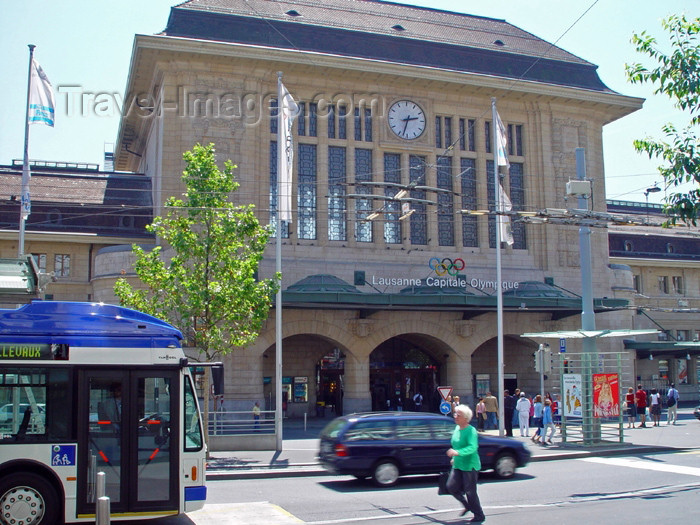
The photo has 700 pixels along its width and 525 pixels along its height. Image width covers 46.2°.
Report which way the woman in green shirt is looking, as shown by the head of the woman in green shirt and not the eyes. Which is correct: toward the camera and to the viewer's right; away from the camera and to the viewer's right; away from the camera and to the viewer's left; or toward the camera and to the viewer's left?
toward the camera and to the viewer's left

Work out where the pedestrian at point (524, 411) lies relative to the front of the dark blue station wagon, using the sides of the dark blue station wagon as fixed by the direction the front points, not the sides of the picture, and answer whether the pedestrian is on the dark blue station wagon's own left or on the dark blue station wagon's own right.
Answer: on the dark blue station wagon's own left

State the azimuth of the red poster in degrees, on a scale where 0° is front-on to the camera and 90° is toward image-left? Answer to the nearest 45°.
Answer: approximately 0°

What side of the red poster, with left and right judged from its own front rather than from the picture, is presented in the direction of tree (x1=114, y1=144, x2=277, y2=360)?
right

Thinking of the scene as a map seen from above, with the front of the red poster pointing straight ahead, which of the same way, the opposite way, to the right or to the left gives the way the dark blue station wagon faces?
to the left

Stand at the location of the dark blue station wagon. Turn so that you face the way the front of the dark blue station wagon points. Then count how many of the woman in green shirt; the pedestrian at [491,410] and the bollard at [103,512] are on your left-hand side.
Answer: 1

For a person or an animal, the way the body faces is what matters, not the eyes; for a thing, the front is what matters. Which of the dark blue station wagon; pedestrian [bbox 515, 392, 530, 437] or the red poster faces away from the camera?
the pedestrian

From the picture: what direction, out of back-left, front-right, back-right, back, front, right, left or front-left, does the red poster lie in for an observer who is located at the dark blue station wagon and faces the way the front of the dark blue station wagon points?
front-left

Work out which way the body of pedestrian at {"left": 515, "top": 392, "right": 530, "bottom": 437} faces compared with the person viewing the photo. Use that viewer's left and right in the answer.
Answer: facing away from the viewer

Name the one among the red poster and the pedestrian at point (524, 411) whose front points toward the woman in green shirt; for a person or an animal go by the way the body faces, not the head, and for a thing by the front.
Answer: the red poster

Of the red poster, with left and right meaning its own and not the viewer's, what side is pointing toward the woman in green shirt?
front

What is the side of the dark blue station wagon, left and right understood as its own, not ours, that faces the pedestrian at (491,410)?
left

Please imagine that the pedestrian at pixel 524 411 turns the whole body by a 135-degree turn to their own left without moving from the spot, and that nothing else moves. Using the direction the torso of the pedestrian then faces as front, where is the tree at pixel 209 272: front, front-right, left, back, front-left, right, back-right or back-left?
front

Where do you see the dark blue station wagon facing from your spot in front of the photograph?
facing to the right of the viewer
